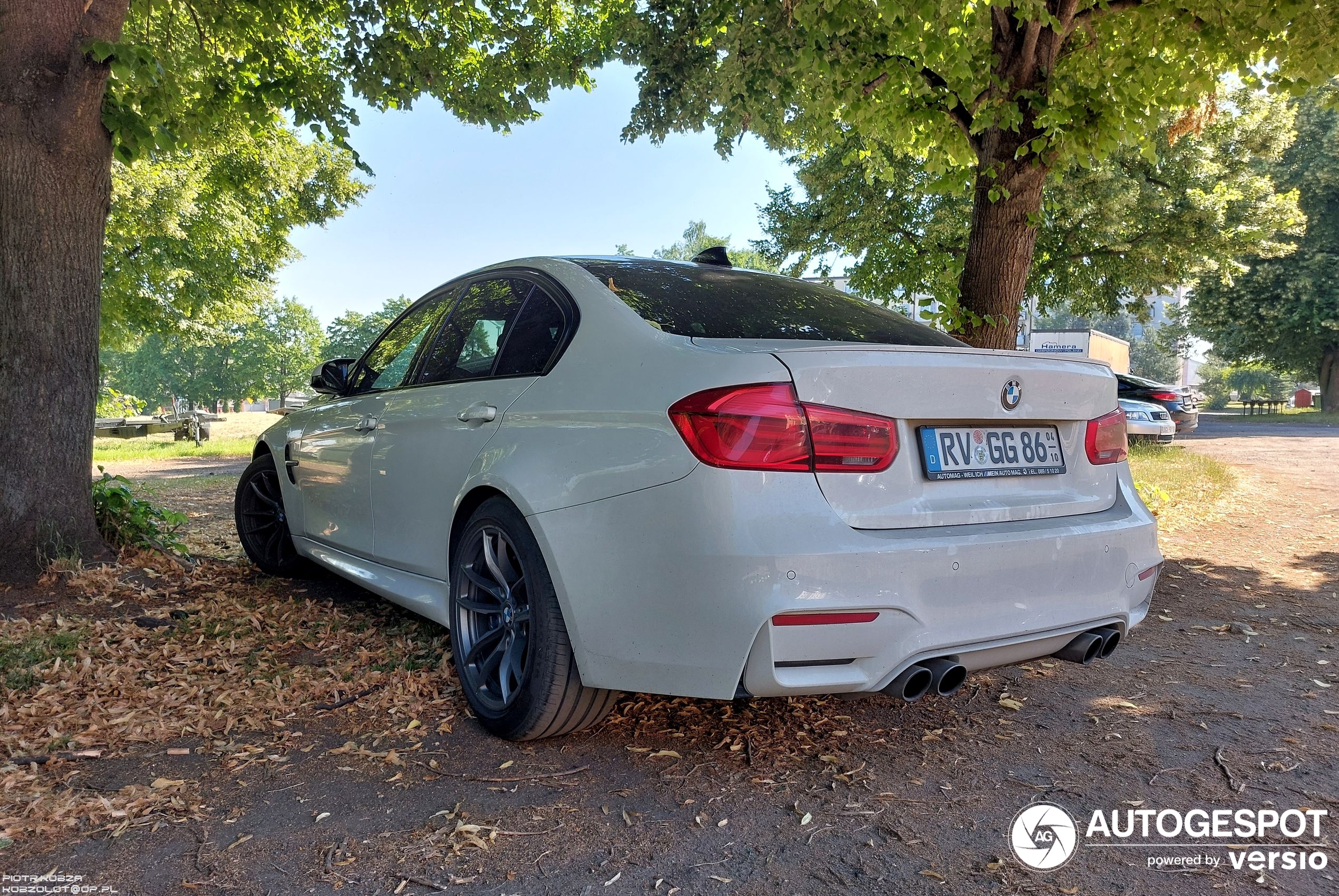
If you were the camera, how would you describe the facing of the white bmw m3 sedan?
facing away from the viewer and to the left of the viewer

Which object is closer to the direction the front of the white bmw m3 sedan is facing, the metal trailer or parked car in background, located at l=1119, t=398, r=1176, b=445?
the metal trailer

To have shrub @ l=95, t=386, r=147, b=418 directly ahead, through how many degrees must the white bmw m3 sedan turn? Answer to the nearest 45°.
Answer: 0° — it already faces it

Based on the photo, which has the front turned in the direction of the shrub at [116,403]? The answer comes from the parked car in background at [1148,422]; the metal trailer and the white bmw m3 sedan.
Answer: the white bmw m3 sedan

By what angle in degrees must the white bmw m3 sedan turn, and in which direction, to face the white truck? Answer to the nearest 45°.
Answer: approximately 90° to its right

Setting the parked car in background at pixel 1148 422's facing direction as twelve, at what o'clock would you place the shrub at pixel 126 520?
The shrub is roughly at 2 o'clock from the parked car in background.

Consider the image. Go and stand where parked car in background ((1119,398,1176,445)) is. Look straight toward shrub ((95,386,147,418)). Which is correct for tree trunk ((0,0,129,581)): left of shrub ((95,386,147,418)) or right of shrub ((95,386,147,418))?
left
